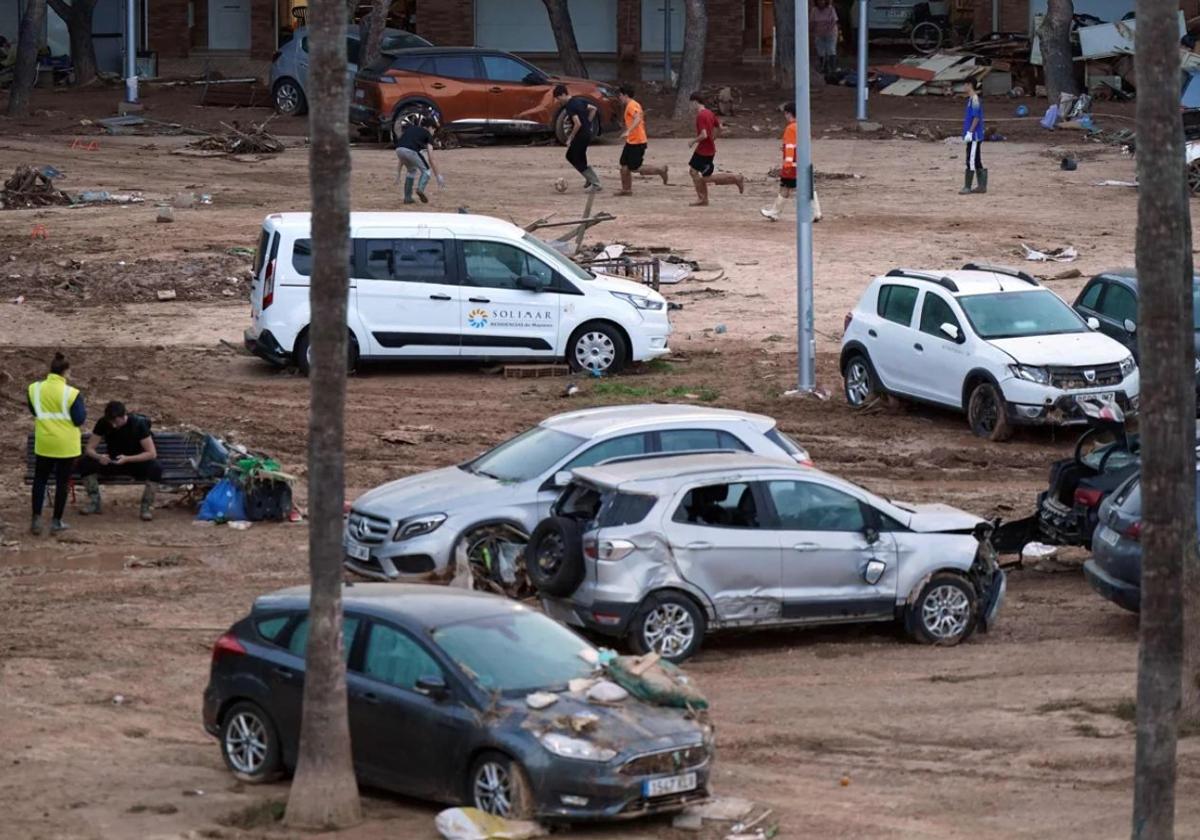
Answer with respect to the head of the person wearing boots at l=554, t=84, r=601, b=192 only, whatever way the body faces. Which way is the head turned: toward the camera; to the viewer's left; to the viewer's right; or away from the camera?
to the viewer's left

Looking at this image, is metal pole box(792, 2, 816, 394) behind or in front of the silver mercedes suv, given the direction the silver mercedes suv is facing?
behind

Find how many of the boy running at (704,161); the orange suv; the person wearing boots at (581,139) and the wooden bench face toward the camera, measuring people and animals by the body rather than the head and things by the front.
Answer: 1

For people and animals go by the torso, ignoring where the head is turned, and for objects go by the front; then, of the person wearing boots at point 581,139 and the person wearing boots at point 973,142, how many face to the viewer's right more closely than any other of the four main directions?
0

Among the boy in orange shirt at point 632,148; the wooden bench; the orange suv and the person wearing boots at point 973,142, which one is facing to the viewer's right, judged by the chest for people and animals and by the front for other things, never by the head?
the orange suv

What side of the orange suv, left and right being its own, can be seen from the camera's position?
right

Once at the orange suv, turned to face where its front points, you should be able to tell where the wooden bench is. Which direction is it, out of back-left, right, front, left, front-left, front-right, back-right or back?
right

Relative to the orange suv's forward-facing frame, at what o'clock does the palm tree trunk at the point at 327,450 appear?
The palm tree trunk is roughly at 3 o'clock from the orange suv.

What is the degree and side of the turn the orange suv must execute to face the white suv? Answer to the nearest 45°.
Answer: approximately 90° to its right

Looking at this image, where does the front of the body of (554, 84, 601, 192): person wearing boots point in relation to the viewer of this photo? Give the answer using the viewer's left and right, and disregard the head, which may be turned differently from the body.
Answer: facing to the left of the viewer

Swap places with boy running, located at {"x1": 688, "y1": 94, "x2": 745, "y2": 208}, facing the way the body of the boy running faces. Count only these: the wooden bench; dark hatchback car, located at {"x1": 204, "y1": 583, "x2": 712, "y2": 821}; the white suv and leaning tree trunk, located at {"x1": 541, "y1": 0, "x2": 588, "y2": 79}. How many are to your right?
1

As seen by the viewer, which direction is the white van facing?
to the viewer's right

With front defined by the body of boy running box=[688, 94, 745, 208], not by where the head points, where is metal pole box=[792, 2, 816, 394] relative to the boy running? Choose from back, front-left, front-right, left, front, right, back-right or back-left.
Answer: left

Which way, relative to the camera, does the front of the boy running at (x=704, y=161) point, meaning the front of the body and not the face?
to the viewer's left

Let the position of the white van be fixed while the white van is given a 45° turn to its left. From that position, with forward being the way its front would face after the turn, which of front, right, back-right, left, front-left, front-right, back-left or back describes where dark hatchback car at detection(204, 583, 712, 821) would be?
back-right
